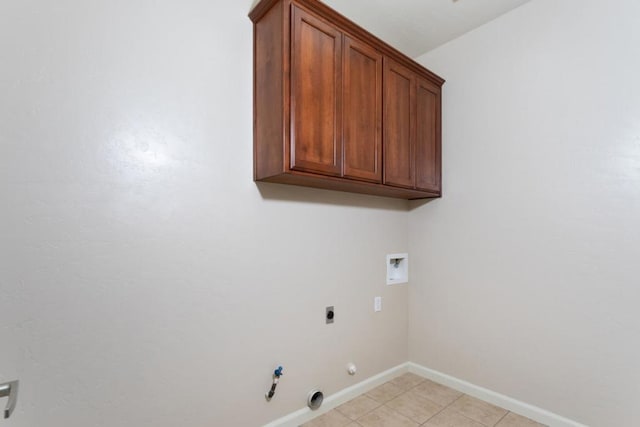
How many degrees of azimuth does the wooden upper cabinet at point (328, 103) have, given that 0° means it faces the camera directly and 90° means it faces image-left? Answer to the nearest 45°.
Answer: approximately 315°
